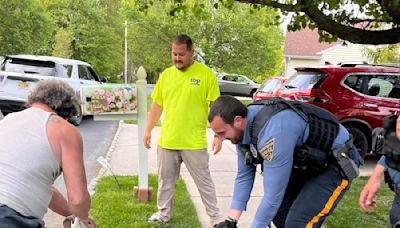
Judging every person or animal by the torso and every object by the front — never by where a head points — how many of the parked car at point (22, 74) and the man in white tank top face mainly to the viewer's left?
0

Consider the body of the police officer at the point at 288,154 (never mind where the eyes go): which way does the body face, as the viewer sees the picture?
to the viewer's left

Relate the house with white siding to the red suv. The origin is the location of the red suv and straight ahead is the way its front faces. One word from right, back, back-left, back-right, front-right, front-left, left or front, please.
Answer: front-left

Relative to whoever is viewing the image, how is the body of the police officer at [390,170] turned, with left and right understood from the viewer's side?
facing to the left of the viewer

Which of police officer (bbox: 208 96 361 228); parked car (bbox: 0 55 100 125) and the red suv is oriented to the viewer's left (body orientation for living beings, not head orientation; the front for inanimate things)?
the police officer

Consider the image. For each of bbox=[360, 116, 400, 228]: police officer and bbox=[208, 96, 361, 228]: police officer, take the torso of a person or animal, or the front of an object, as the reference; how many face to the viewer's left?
2

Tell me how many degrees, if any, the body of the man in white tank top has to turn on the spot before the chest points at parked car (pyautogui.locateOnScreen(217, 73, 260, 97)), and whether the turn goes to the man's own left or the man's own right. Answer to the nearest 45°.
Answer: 0° — they already face it

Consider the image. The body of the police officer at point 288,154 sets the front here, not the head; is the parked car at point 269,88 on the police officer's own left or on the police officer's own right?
on the police officer's own right

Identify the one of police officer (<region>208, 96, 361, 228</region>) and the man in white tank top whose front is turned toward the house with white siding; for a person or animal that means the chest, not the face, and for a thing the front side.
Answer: the man in white tank top

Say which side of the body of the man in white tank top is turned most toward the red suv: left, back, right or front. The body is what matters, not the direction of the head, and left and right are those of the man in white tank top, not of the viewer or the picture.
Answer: front

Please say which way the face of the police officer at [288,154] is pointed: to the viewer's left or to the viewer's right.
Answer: to the viewer's left
